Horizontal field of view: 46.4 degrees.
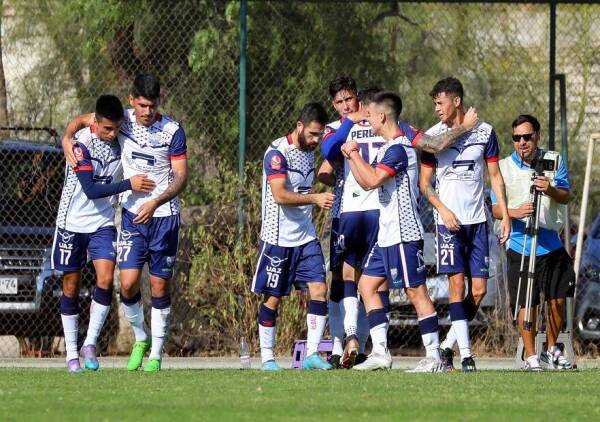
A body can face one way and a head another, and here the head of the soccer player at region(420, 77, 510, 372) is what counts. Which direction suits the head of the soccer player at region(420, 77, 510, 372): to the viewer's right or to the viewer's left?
to the viewer's left

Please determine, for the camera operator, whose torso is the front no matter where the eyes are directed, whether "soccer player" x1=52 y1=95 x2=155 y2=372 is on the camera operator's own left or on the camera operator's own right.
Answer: on the camera operator's own right

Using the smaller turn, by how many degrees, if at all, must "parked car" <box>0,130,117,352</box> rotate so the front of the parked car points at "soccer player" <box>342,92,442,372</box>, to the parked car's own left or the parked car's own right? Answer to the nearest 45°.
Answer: approximately 45° to the parked car's own left

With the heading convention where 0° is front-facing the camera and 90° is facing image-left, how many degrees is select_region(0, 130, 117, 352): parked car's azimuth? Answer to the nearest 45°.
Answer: approximately 0°

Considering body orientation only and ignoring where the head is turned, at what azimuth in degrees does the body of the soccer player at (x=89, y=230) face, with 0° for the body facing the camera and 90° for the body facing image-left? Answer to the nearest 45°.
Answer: approximately 315°

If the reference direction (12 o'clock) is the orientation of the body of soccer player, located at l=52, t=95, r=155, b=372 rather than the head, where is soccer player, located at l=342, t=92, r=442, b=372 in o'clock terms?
soccer player, located at l=342, t=92, r=442, b=372 is roughly at 11 o'clock from soccer player, located at l=52, t=95, r=155, b=372.
